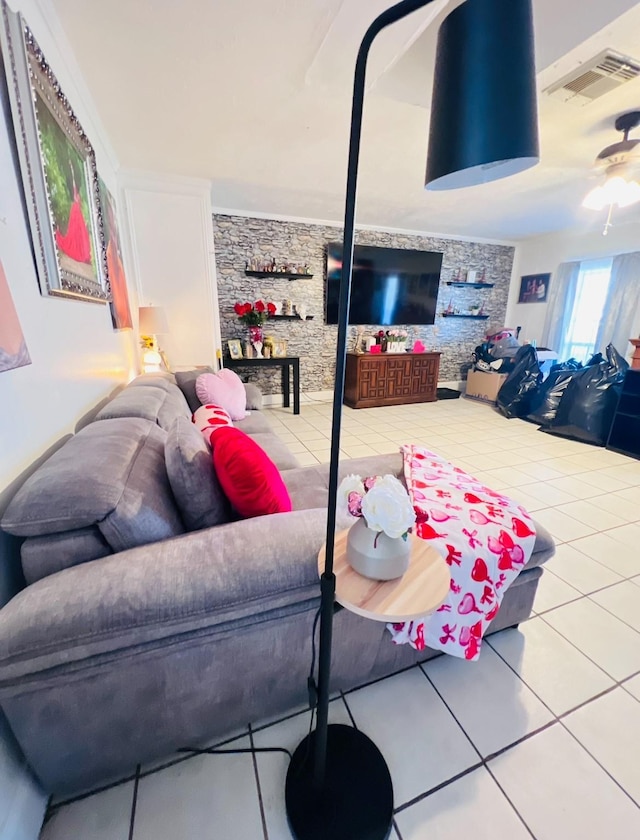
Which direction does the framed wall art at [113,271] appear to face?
to the viewer's right

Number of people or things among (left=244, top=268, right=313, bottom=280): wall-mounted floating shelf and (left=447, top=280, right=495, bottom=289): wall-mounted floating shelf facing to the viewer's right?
0

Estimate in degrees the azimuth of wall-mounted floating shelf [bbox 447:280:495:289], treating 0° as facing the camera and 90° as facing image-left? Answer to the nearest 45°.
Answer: approximately 0°

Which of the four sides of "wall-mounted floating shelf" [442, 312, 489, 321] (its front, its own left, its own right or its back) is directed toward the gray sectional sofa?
front

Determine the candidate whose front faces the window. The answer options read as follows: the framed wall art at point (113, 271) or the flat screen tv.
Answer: the framed wall art

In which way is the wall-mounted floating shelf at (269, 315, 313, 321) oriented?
toward the camera

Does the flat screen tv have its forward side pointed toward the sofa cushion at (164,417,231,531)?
yes

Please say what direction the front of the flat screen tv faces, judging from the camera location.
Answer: facing the viewer

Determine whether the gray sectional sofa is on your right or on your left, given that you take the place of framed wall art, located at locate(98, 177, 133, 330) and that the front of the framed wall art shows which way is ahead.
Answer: on your right

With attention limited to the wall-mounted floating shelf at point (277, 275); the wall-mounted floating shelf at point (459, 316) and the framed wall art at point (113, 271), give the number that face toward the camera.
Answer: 2

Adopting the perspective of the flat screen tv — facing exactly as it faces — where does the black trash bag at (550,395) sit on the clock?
The black trash bag is roughly at 10 o'clock from the flat screen tv.

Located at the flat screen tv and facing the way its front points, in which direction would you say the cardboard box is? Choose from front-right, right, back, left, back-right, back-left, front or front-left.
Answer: left

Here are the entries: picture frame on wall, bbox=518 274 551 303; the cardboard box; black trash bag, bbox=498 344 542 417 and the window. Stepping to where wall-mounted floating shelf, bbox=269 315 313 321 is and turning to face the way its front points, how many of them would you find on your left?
4

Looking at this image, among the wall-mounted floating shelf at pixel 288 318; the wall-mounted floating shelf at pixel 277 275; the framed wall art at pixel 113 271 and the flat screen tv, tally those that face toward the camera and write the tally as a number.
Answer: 3

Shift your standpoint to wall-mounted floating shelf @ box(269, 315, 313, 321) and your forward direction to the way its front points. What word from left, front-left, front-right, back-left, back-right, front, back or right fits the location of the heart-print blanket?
front

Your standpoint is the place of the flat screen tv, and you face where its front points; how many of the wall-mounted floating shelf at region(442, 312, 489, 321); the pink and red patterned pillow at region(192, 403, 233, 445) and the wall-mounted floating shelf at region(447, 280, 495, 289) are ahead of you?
1
